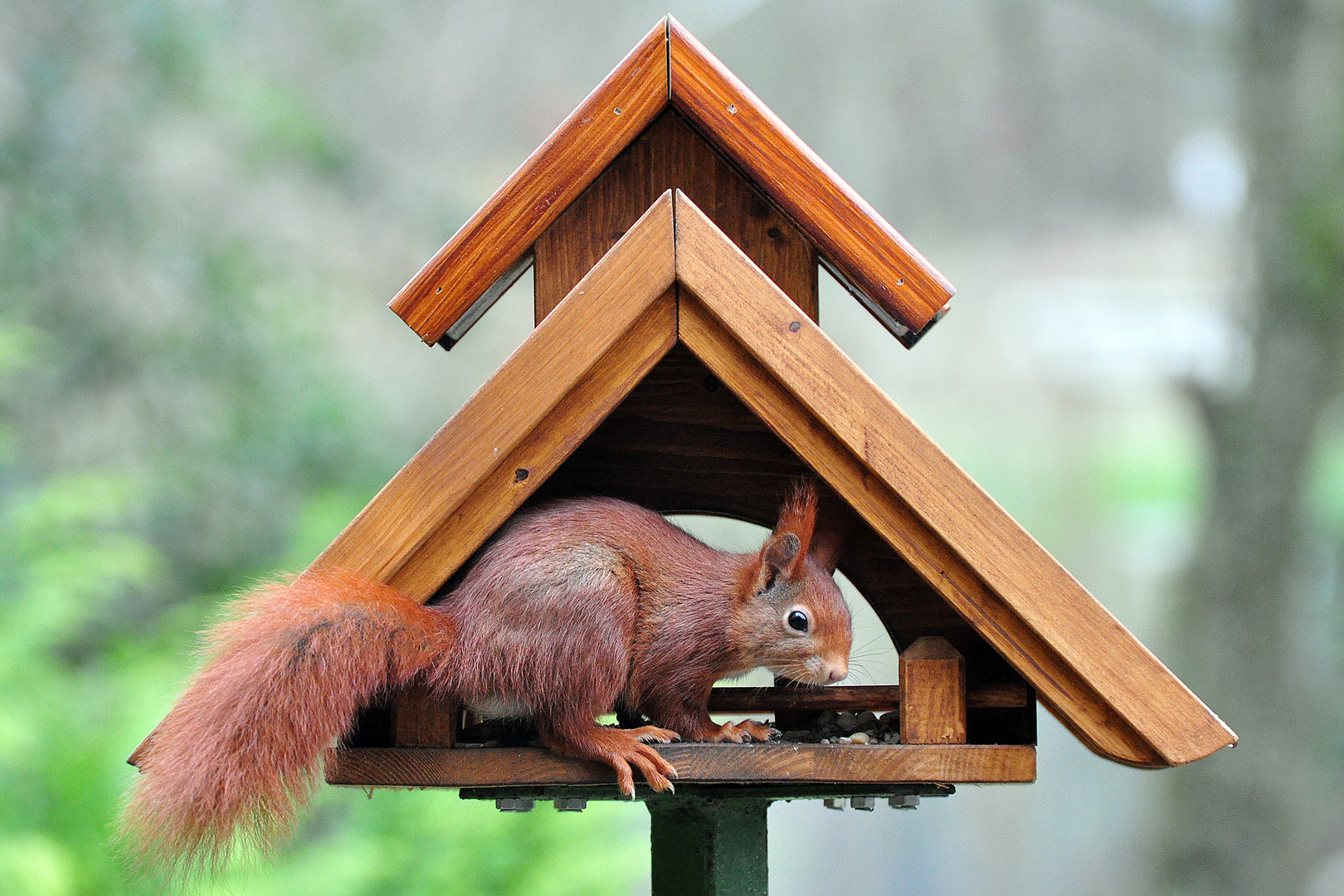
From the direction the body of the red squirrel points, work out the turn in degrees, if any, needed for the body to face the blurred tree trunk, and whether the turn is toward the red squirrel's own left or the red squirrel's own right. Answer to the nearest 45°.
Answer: approximately 45° to the red squirrel's own left

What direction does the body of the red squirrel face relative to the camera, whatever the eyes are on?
to the viewer's right
